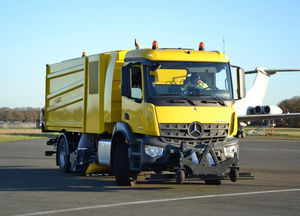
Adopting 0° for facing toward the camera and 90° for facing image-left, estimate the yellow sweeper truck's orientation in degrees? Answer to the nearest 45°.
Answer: approximately 315°
